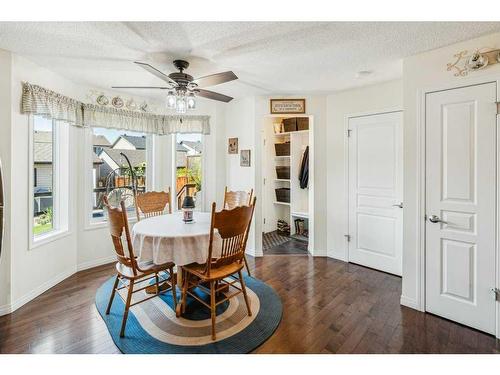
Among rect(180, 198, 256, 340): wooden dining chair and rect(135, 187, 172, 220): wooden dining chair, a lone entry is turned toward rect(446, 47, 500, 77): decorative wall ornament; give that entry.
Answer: rect(135, 187, 172, 220): wooden dining chair

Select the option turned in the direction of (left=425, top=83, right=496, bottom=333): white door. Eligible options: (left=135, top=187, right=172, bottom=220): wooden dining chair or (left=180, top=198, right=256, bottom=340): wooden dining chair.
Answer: (left=135, top=187, right=172, bottom=220): wooden dining chair

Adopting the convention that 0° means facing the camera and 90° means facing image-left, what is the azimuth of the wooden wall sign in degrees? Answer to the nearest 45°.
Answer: approximately 0°

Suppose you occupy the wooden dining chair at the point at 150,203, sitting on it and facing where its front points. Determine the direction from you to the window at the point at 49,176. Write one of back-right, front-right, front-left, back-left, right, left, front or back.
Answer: back-right

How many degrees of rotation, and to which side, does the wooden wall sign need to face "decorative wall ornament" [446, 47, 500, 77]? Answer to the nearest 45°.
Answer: approximately 45° to its left

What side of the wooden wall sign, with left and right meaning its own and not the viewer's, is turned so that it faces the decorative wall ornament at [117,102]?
right
